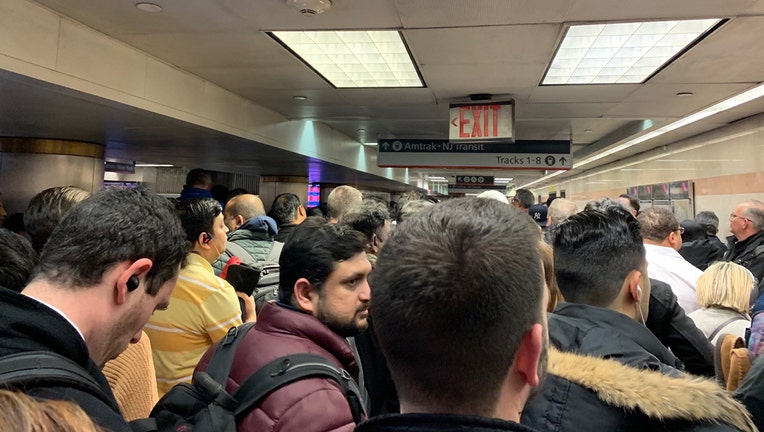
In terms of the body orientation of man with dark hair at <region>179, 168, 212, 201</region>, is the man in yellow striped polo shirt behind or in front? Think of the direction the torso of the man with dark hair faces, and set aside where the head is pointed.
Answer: behind

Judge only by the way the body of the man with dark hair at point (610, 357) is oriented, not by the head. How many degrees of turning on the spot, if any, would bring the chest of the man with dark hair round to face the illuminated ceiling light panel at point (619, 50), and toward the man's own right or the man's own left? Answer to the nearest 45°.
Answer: approximately 45° to the man's own left

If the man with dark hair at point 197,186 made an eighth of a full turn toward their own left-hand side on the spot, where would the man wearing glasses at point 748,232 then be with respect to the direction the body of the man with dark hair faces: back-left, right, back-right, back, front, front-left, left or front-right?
back

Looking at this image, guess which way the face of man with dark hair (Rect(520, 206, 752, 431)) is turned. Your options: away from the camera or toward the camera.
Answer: away from the camera

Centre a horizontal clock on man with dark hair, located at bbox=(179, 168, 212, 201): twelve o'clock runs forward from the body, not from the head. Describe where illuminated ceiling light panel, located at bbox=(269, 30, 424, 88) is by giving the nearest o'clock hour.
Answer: The illuminated ceiling light panel is roughly at 5 o'clock from the man with dark hair.

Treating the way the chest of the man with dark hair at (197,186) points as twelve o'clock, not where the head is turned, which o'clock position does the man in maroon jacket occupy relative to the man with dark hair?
The man in maroon jacket is roughly at 6 o'clock from the man with dark hair.

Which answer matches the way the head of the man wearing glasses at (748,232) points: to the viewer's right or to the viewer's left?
to the viewer's left

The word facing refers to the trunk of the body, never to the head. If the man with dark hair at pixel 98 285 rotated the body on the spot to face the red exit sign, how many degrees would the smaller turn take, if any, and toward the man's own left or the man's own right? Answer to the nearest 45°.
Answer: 0° — they already face it

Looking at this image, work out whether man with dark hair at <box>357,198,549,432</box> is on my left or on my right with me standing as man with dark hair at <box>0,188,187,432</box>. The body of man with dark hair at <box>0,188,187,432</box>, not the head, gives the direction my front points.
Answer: on my right

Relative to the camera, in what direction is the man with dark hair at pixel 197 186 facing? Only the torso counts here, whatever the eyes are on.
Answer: away from the camera
